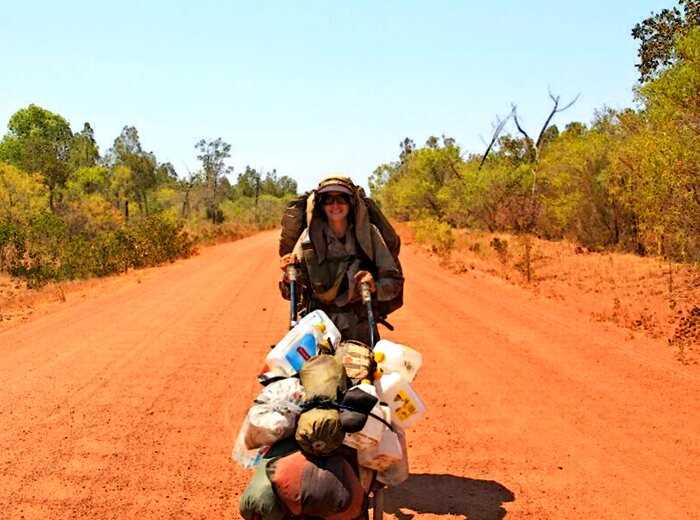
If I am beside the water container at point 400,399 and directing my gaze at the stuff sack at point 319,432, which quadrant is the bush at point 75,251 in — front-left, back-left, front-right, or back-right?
back-right

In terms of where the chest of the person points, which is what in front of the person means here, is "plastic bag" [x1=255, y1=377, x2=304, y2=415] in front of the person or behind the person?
in front

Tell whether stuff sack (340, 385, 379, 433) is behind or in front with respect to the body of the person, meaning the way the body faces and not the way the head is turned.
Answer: in front

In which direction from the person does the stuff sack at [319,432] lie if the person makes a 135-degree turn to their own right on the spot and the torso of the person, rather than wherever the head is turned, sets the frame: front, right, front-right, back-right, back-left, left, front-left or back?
back-left

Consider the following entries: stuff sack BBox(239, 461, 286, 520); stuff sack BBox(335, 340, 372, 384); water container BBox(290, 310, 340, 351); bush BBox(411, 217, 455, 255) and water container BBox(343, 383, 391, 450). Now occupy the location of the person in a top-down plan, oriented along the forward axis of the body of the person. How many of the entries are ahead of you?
4

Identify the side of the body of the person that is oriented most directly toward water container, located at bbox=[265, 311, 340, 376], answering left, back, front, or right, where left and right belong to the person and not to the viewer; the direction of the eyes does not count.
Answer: front

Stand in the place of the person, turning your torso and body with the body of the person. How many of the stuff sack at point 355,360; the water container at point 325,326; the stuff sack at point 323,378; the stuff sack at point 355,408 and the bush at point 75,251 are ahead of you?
4

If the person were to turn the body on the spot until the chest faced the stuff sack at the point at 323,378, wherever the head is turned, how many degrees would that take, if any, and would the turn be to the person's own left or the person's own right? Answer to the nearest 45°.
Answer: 0° — they already face it

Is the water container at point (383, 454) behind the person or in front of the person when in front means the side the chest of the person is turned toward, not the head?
in front

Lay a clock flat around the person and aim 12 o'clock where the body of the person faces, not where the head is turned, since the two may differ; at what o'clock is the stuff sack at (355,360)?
The stuff sack is roughly at 12 o'clock from the person.

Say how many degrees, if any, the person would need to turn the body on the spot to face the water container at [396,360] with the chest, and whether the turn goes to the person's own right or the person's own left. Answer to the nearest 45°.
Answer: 0° — they already face it

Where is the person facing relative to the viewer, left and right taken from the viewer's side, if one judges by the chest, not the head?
facing the viewer

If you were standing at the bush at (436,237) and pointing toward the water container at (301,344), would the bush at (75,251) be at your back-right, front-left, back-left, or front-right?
front-right

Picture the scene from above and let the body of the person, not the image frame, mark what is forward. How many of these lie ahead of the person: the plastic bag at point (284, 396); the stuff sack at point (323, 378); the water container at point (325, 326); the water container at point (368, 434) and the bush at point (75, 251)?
4
